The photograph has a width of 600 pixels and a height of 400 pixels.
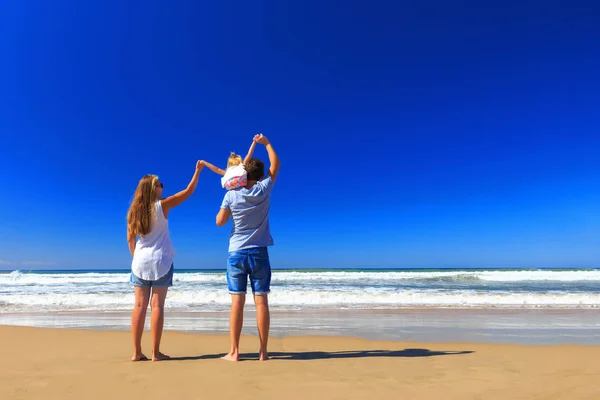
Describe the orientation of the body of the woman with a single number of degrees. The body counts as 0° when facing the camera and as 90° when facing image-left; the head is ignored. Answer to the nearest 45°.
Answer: approximately 225°

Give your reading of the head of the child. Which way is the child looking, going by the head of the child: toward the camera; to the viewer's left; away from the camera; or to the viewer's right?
away from the camera

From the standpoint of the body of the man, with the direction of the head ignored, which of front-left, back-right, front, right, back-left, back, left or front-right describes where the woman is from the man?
left

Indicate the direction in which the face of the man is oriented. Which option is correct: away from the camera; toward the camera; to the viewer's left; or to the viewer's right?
away from the camera

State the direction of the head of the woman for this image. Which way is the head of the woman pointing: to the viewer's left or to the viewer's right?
to the viewer's right

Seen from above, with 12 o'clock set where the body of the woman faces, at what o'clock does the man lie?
The man is roughly at 2 o'clock from the woman.

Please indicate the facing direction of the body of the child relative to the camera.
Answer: away from the camera

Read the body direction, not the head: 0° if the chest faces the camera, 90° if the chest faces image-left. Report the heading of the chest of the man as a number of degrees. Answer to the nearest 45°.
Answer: approximately 180°
